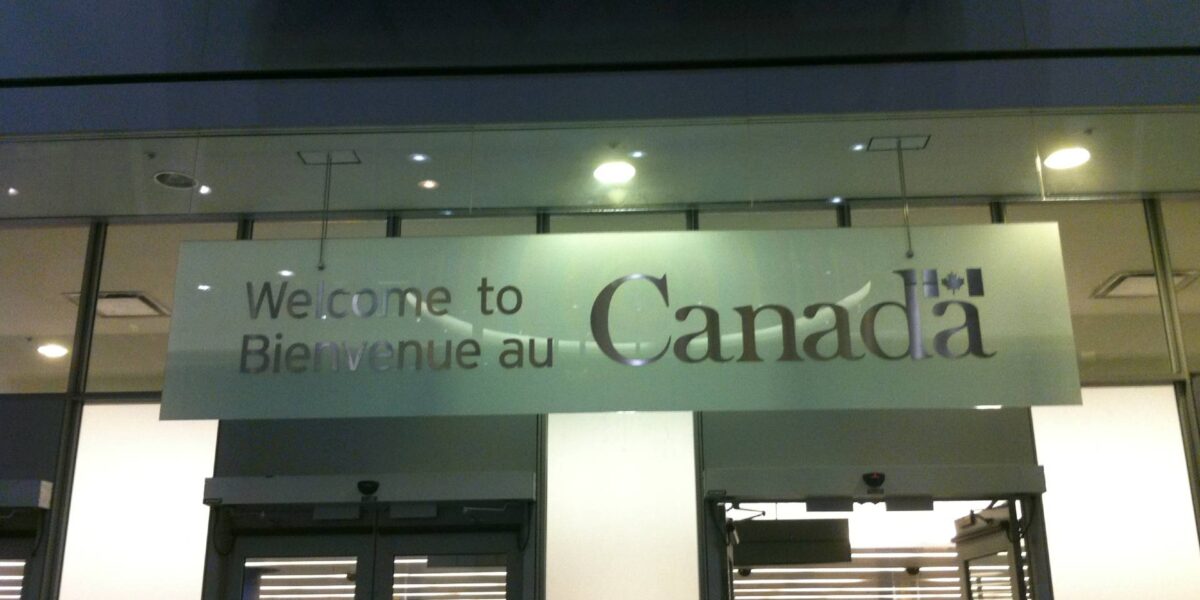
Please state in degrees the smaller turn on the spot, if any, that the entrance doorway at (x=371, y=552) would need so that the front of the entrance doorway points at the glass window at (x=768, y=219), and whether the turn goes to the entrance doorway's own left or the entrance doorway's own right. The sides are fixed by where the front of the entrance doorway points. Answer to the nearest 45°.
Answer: approximately 90° to the entrance doorway's own left

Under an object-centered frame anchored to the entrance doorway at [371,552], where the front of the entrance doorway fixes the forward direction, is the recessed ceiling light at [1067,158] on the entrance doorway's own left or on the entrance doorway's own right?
on the entrance doorway's own left

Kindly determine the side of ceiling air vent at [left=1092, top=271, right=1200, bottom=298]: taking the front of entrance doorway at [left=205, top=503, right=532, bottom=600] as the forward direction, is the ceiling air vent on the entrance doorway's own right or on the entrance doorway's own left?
on the entrance doorway's own left

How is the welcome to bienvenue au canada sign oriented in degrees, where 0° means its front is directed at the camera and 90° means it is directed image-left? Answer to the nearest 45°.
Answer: approximately 0°

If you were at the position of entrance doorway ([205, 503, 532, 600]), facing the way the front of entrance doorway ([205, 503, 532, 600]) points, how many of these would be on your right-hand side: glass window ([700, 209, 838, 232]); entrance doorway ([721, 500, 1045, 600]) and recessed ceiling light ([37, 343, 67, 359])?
1

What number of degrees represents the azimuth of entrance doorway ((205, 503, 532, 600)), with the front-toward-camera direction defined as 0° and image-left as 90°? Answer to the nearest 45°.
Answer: approximately 0°

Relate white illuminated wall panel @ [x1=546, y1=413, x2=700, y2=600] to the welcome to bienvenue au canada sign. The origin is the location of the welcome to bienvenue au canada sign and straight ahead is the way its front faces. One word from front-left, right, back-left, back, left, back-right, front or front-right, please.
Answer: back

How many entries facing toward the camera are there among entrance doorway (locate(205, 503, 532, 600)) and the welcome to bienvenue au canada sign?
2

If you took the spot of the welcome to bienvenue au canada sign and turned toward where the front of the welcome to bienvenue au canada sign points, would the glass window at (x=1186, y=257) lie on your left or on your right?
on your left
